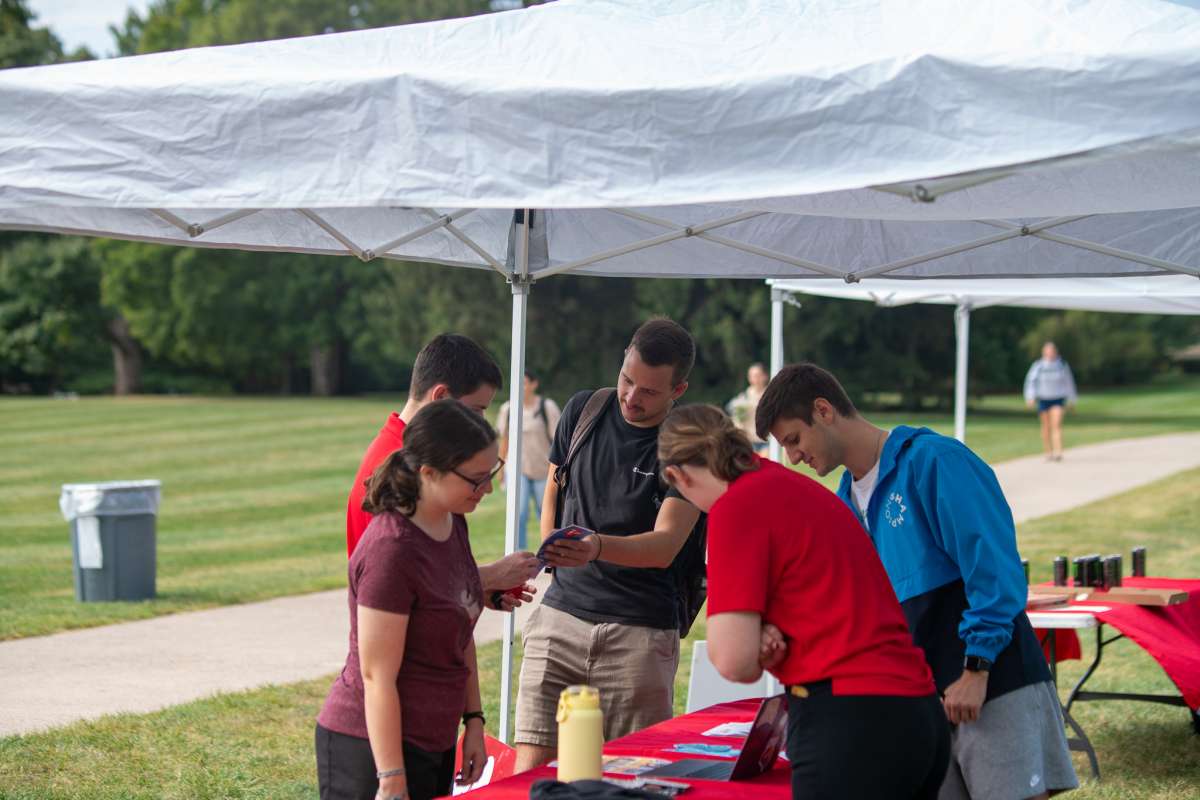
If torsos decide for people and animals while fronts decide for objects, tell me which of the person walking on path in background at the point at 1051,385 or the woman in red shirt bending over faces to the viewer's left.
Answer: the woman in red shirt bending over

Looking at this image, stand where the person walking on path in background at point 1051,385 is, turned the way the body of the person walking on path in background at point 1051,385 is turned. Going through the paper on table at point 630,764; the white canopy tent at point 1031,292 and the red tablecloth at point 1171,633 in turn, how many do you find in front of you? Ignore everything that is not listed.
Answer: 3

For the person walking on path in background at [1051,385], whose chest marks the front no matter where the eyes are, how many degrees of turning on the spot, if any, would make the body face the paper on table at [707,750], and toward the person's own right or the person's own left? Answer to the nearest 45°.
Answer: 0° — they already face it

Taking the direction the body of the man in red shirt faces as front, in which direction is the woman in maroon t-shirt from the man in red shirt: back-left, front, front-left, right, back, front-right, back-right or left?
right

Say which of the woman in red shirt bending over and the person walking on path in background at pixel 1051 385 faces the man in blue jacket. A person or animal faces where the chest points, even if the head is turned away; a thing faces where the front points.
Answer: the person walking on path in background

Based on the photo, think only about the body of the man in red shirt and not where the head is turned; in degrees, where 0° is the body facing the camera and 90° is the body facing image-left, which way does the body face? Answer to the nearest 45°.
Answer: approximately 270°

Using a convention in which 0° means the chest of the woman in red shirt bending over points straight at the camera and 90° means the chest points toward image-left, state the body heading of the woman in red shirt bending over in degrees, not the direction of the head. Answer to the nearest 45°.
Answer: approximately 90°

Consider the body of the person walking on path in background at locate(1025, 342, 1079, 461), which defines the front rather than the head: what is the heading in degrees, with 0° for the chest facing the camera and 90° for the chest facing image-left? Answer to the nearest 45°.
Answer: approximately 0°

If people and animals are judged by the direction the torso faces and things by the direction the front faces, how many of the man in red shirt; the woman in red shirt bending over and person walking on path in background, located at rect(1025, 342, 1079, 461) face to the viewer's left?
1

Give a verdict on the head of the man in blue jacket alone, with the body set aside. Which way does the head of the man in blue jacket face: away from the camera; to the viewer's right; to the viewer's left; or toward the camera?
to the viewer's left

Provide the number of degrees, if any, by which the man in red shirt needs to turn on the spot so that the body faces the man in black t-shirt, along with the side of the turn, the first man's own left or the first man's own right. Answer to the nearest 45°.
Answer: approximately 45° to the first man's own left

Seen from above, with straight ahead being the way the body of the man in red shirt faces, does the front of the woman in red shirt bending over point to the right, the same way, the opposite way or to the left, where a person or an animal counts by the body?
the opposite way

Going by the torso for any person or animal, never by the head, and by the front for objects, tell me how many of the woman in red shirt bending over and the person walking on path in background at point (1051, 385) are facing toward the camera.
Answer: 1
